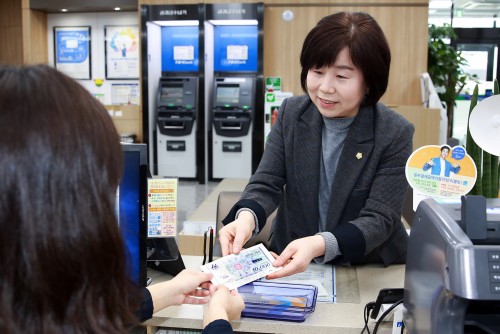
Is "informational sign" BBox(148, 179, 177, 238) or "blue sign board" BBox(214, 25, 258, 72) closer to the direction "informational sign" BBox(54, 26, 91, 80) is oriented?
the informational sign

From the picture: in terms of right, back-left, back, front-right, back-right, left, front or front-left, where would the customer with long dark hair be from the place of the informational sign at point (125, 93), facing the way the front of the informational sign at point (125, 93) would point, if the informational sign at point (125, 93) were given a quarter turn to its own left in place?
right

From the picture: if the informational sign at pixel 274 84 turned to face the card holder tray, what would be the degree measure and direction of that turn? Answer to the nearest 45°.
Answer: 0° — it already faces it

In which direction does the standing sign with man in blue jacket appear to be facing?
toward the camera

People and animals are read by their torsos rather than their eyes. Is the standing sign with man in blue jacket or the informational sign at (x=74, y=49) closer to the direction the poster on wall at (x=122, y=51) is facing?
the standing sign with man in blue jacket

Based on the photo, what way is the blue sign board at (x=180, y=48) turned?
toward the camera

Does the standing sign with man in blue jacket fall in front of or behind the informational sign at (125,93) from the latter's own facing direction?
in front

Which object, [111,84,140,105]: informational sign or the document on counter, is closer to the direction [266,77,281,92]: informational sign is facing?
the document on counter

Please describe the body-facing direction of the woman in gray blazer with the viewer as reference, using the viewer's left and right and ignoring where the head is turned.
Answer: facing the viewer and to the left of the viewer

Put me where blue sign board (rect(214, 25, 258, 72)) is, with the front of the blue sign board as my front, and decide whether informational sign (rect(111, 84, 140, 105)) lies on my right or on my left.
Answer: on my right

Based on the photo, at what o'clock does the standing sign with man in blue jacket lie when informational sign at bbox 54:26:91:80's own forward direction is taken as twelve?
The standing sign with man in blue jacket is roughly at 12 o'clock from the informational sign.

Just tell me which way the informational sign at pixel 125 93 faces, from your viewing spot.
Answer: facing the viewer

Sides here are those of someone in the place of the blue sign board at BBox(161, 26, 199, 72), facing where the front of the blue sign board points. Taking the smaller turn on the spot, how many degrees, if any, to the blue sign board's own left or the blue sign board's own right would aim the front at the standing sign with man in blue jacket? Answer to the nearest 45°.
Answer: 0° — it already faces it

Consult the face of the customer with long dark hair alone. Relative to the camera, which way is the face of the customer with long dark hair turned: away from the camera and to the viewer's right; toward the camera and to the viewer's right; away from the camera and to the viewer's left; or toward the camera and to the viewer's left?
away from the camera and to the viewer's right

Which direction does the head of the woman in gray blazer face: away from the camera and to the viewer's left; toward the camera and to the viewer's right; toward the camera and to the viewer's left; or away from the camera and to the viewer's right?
toward the camera and to the viewer's left

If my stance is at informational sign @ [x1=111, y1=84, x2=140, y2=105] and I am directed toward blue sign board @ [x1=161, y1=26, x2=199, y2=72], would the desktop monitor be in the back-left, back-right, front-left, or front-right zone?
front-right
